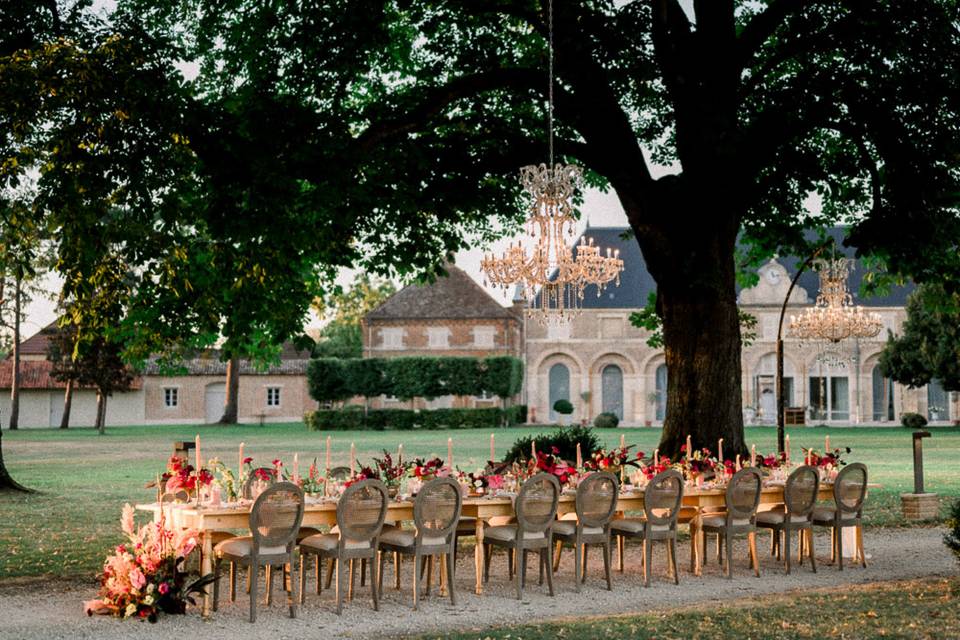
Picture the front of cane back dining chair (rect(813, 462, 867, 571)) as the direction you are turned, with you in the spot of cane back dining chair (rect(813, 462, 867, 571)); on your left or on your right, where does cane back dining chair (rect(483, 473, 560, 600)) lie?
on your left

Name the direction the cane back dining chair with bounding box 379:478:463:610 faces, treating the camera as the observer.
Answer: facing away from the viewer and to the left of the viewer

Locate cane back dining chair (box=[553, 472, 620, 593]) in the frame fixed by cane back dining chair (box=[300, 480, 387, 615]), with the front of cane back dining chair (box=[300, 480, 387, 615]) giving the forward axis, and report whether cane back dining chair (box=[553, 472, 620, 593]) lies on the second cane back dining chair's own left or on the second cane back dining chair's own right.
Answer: on the second cane back dining chair's own right

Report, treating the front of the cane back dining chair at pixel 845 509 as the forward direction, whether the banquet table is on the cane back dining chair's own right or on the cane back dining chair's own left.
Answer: on the cane back dining chair's own left

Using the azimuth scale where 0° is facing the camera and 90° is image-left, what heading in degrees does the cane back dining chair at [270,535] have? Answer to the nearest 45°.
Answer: approximately 135°

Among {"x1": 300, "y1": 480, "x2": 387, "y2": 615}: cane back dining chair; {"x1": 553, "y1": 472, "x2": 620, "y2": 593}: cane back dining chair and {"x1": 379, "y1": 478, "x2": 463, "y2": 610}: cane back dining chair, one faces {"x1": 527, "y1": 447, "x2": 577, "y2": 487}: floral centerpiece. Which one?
{"x1": 553, "y1": 472, "x2": 620, "y2": 593}: cane back dining chair

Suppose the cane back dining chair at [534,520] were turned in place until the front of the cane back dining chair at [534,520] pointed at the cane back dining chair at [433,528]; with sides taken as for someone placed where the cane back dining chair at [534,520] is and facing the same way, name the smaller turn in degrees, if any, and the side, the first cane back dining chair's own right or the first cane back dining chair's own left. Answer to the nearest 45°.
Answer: approximately 90° to the first cane back dining chair's own left

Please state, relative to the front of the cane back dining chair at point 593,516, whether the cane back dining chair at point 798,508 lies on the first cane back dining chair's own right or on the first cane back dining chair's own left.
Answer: on the first cane back dining chair's own right

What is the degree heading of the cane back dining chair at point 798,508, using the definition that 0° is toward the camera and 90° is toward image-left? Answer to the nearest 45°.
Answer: approximately 135°

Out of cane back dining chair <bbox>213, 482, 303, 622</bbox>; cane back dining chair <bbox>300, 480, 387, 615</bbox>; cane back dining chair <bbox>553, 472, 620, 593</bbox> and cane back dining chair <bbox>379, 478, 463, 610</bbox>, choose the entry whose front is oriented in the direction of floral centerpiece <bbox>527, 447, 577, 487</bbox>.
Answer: cane back dining chair <bbox>553, 472, 620, 593</bbox>

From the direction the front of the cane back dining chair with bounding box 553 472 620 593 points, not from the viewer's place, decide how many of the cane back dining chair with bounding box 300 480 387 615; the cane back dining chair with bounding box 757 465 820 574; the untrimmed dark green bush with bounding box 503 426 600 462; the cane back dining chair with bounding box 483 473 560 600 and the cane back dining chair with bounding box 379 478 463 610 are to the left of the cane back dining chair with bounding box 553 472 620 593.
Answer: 3

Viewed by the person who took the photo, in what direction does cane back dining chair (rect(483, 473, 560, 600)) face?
facing away from the viewer and to the left of the viewer

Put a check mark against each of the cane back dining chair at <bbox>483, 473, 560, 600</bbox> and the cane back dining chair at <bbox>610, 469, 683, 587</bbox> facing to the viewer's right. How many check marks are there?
0

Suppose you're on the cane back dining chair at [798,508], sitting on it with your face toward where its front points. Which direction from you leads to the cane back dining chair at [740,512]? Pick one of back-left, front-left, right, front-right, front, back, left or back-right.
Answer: left

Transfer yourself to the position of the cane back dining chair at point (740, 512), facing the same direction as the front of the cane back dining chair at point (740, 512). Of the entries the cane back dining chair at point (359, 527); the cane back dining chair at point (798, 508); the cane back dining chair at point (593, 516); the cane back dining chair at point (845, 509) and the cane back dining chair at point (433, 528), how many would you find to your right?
2

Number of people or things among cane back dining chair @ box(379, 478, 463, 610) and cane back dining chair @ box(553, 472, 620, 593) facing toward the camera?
0

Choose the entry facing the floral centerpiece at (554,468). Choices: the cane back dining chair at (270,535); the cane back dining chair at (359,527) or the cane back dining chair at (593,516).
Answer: the cane back dining chair at (593,516)
